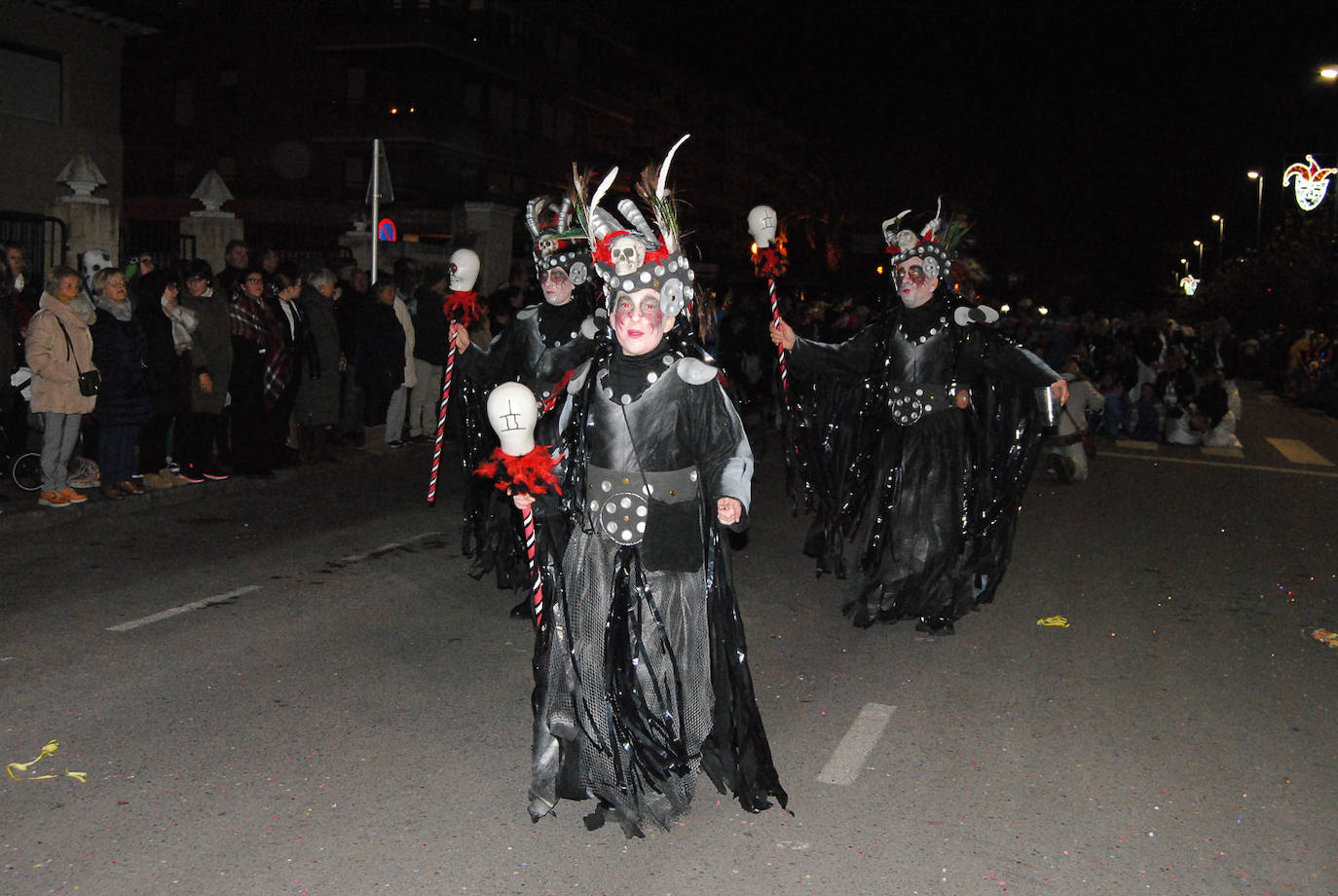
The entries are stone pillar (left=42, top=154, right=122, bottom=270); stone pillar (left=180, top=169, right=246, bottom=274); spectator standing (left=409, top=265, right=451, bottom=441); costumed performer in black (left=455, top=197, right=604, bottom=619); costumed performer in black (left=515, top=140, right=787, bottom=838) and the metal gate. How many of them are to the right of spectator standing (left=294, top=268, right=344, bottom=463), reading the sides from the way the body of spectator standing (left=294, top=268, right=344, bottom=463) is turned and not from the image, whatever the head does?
2

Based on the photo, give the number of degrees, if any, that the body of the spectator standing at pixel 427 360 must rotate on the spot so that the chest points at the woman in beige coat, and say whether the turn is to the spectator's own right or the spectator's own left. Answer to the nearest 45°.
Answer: approximately 135° to the spectator's own right

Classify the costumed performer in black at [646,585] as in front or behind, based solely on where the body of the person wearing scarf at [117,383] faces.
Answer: in front

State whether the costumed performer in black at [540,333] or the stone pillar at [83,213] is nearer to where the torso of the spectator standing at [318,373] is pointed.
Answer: the costumed performer in black

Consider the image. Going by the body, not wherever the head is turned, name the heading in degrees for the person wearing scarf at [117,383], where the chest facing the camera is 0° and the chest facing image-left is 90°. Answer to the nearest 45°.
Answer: approximately 315°

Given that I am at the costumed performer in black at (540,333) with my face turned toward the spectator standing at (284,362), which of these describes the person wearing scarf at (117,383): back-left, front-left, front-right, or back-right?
front-left

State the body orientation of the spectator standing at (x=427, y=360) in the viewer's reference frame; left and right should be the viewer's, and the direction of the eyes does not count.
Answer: facing to the right of the viewer

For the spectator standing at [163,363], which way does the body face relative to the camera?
to the viewer's right

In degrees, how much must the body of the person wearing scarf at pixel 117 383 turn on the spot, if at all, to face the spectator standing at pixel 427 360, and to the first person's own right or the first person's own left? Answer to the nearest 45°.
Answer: approximately 90° to the first person's own left

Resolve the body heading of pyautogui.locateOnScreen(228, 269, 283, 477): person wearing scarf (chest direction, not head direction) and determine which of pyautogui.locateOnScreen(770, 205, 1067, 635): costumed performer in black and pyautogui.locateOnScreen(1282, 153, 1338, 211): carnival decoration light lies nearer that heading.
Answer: the costumed performer in black

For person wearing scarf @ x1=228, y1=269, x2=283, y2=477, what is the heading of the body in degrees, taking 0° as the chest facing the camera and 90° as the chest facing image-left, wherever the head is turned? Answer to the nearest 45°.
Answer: approximately 315°

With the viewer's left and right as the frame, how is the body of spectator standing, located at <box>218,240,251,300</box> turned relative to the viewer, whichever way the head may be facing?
facing the viewer and to the right of the viewer

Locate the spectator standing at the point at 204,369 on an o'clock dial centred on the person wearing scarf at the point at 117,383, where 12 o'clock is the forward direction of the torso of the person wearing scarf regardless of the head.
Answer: The spectator standing is roughly at 9 o'clock from the person wearing scarf.

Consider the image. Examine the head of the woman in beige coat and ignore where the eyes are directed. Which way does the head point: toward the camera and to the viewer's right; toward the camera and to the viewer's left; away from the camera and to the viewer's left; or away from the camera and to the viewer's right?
toward the camera and to the viewer's right
